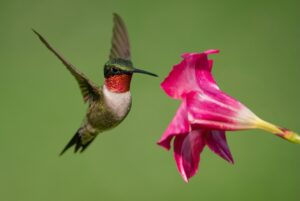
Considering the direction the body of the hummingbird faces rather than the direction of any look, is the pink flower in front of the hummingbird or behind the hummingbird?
in front

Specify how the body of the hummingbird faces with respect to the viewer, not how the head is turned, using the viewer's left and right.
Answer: facing the viewer and to the right of the viewer
